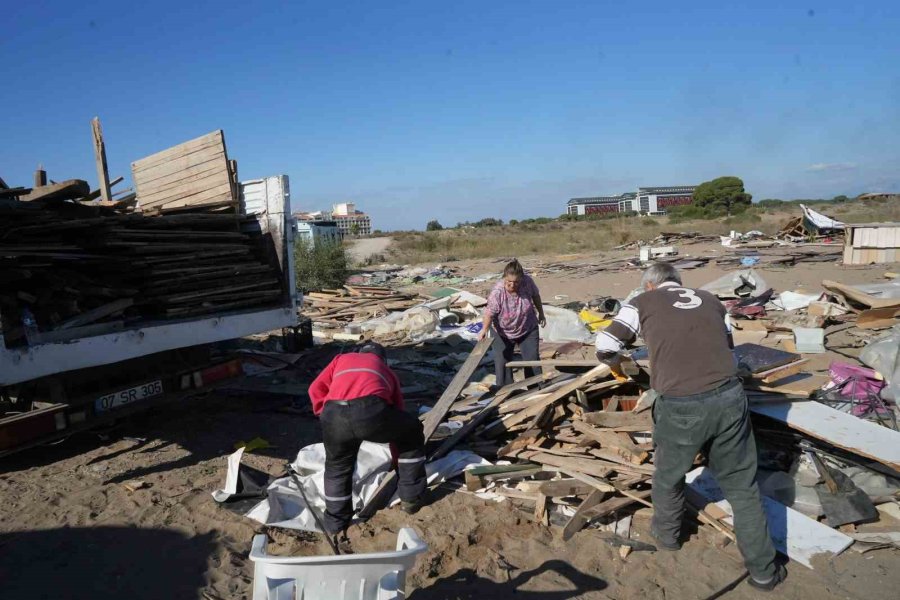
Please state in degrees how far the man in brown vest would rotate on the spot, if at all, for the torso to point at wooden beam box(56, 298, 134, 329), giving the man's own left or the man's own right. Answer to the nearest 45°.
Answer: approximately 45° to the man's own left

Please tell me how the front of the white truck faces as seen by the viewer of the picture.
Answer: facing away from the viewer and to the left of the viewer

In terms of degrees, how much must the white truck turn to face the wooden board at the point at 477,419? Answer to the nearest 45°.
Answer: approximately 135° to its right

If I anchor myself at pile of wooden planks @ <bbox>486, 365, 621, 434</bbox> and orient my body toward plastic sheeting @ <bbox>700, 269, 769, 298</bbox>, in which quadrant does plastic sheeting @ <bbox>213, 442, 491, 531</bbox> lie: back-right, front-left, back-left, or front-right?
back-left

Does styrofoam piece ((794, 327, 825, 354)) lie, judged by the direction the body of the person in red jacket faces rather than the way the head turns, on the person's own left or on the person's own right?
on the person's own right

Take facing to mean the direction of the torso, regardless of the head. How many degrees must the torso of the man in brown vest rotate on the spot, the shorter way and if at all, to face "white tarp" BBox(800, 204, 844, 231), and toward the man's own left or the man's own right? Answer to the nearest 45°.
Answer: approximately 45° to the man's own right

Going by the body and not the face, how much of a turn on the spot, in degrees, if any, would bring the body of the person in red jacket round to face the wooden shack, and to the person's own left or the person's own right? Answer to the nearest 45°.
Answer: approximately 45° to the person's own right

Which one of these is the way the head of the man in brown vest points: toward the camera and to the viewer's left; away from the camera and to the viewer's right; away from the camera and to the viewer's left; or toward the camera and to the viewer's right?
away from the camera and to the viewer's left

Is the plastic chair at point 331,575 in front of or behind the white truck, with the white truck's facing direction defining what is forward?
behind

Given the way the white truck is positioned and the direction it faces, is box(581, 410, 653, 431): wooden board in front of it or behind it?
behind

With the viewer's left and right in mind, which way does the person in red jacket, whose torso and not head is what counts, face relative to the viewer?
facing away from the viewer

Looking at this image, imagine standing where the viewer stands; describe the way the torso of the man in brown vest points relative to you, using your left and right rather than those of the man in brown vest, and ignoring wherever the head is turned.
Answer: facing away from the viewer and to the left of the viewer

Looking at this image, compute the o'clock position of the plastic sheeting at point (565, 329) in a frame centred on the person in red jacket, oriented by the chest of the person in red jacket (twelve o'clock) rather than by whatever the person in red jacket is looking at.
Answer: The plastic sheeting is roughly at 1 o'clock from the person in red jacket.

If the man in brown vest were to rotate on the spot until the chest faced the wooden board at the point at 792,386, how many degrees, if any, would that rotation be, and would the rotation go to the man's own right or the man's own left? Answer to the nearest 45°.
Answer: approximately 90° to the man's own right
